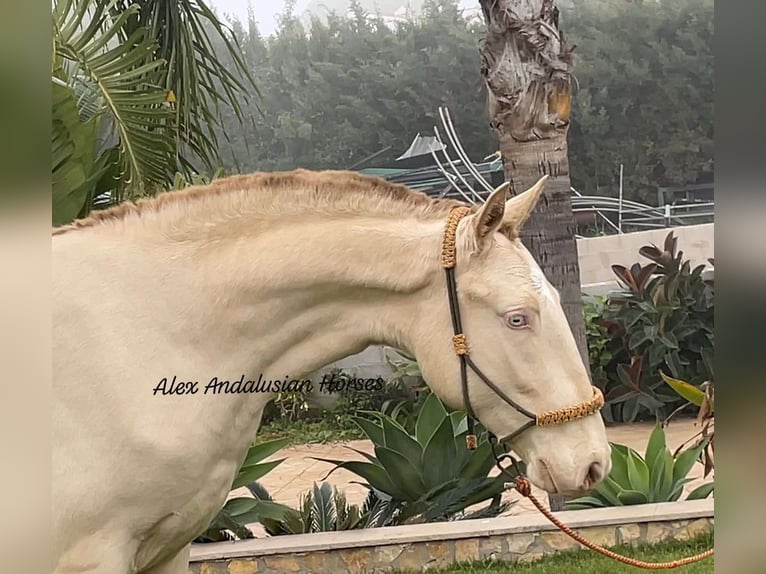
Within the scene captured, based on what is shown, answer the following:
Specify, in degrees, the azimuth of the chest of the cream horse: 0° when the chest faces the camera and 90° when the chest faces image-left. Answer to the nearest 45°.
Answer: approximately 270°

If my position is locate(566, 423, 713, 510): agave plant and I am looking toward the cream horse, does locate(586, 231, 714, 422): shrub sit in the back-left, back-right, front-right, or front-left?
back-right

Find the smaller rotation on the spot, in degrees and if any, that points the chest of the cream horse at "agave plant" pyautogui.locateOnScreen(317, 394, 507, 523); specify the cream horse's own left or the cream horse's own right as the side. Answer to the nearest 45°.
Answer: approximately 45° to the cream horse's own left
